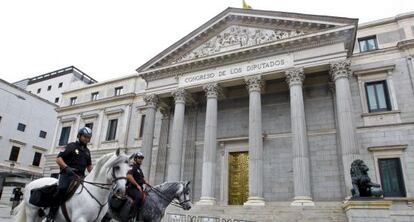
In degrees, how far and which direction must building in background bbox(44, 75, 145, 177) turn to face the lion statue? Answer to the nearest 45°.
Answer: approximately 90° to its left

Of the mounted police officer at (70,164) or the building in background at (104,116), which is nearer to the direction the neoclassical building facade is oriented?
the mounted police officer

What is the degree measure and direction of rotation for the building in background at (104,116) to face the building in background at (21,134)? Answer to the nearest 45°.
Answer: approximately 90° to its right

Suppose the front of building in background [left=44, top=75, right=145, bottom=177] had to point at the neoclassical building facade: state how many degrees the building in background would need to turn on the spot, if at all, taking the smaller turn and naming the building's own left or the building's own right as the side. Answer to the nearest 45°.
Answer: approximately 90° to the building's own left

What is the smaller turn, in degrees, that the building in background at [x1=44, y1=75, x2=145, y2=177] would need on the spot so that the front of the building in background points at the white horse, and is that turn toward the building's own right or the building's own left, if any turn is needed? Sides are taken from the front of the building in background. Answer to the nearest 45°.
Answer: approximately 45° to the building's own left

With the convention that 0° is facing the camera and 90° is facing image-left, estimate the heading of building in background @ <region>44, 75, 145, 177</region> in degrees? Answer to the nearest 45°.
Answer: approximately 45°

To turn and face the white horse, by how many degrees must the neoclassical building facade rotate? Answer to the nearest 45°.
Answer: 0° — it already faces it

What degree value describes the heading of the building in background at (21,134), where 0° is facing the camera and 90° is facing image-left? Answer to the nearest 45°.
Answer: approximately 315°
